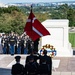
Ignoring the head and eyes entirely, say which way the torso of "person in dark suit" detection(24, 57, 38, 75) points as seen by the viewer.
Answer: away from the camera

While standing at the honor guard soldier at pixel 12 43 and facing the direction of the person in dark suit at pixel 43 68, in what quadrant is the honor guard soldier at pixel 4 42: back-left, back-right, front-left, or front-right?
back-right

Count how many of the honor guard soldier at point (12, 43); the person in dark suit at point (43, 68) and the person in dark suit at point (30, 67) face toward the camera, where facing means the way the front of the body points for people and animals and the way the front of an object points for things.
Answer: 1

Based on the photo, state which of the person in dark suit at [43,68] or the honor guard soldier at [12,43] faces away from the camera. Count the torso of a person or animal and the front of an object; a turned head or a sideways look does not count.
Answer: the person in dark suit

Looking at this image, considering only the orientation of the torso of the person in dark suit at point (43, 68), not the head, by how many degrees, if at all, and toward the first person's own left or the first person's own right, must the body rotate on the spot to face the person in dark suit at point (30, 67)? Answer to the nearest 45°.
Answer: approximately 90° to the first person's own left

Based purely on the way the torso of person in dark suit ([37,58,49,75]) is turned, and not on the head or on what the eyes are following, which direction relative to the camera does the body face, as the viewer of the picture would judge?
away from the camera

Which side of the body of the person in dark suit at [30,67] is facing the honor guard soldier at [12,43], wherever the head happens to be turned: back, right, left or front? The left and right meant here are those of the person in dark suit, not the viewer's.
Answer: front

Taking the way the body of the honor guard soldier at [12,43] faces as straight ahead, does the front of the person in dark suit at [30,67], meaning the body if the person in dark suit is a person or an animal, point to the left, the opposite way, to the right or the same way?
the opposite way

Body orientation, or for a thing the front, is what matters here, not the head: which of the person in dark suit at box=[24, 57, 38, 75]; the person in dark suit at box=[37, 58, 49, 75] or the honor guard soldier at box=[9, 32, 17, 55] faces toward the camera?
the honor guard soldier

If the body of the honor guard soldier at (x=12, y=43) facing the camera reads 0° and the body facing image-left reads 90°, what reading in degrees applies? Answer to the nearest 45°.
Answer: approximately 0°

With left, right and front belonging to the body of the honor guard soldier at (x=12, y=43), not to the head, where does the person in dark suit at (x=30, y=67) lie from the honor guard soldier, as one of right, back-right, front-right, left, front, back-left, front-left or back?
front

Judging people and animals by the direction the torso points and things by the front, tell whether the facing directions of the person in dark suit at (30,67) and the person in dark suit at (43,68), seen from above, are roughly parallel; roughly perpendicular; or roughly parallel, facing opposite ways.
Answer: roughly parallel
